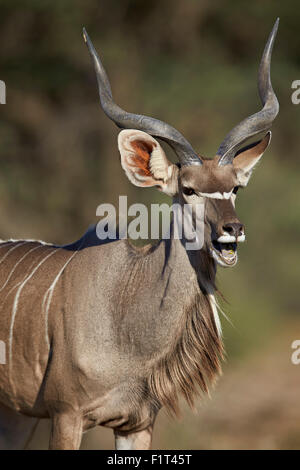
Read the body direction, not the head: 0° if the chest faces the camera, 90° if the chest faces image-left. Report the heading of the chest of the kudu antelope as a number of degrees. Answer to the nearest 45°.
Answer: approximately 315°
